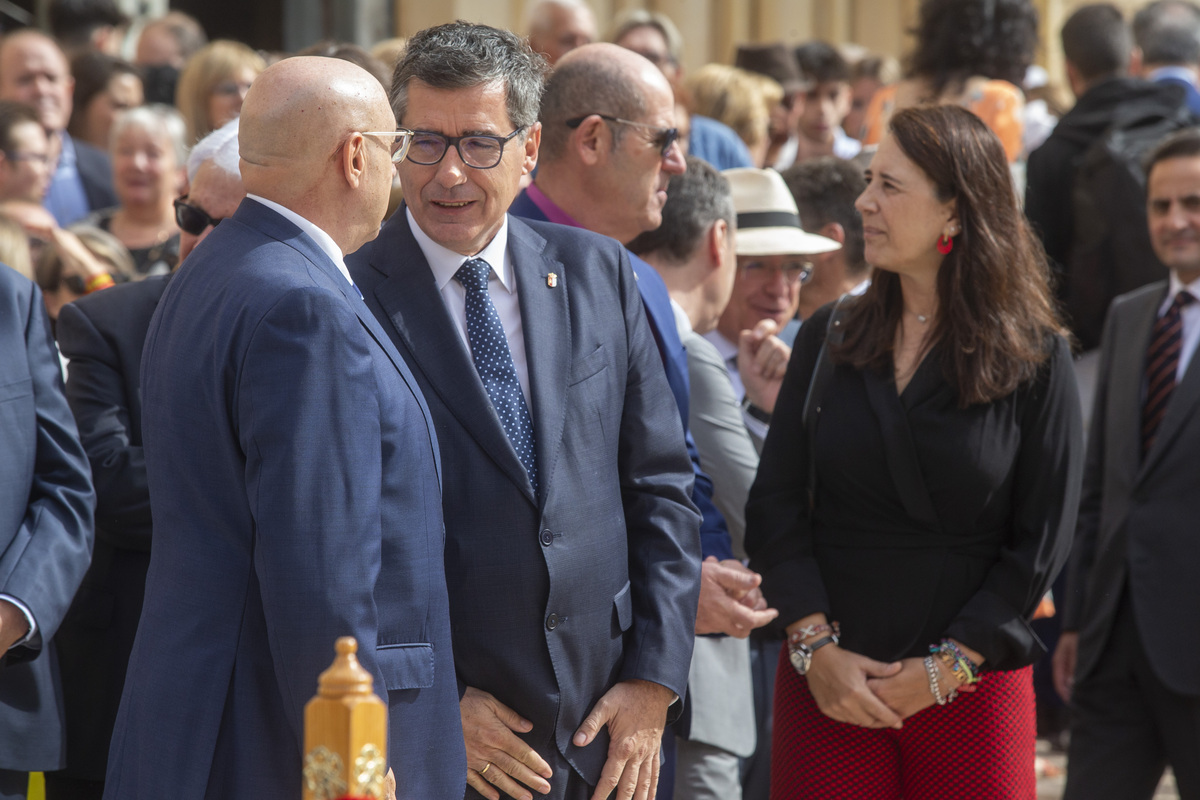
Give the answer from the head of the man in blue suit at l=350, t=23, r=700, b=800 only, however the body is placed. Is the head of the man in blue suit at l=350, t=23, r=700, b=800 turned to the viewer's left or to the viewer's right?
to the viewer's left

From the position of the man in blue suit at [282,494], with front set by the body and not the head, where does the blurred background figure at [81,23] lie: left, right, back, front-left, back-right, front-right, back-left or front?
front-left

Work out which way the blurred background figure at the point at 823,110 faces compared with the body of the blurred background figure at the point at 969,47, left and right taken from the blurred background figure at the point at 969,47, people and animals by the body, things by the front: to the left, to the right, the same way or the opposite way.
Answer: the opposite way

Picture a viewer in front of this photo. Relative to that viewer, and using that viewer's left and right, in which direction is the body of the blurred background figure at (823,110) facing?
facing the viewer

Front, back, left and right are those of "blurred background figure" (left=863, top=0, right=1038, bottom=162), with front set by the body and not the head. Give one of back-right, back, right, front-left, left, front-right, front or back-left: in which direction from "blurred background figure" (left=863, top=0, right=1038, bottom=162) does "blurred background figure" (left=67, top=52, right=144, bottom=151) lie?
left

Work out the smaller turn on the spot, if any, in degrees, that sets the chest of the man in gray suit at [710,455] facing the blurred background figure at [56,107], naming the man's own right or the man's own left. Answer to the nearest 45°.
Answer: approximately 90° to the man's own left

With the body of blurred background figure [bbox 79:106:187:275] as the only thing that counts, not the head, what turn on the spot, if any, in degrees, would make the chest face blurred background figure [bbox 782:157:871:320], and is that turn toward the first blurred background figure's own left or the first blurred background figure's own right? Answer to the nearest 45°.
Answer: approximately 45° to the first blurred background figure's own left

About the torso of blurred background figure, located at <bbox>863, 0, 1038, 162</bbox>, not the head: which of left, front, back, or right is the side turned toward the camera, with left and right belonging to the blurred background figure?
back

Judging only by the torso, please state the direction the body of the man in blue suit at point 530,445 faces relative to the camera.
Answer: toward the camera

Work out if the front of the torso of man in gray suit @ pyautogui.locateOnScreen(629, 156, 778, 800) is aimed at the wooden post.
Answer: no

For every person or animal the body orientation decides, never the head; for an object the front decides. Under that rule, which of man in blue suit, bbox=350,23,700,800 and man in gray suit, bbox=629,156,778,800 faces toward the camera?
the man in blue suit

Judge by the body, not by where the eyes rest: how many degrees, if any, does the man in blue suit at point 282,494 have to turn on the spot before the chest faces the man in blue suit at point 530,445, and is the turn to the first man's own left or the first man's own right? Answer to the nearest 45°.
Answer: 0° — they already face them

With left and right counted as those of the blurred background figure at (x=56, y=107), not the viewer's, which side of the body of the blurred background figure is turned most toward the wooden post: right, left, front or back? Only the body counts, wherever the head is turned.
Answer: front

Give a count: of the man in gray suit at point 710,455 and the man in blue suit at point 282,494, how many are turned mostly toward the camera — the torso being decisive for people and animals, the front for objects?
0

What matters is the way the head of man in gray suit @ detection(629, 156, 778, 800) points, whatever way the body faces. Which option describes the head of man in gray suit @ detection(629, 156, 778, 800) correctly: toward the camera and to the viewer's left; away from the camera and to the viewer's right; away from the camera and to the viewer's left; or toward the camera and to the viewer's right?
away from the camera and to the viewer's right

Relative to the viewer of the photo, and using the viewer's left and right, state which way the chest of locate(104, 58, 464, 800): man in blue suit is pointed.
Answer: facing away from the viewer and to the right of the viewer

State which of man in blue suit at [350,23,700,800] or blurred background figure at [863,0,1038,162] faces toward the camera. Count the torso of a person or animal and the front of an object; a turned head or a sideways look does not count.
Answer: the man in blue suit

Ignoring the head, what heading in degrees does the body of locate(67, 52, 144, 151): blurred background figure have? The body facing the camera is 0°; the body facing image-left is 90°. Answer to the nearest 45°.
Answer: approximately 315°
